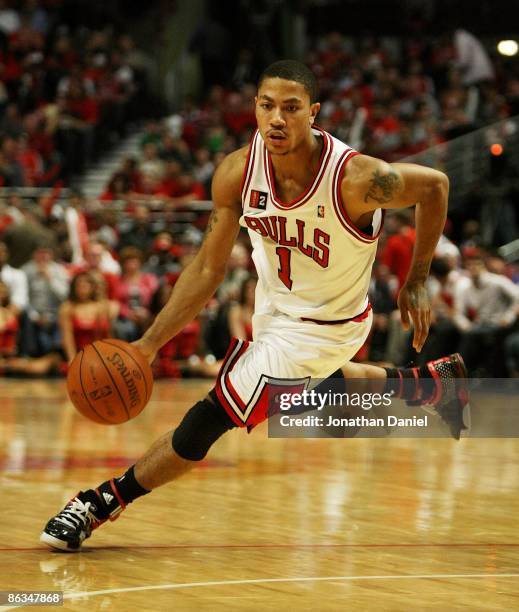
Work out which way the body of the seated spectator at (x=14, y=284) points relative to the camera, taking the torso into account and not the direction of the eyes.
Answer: toward the camera

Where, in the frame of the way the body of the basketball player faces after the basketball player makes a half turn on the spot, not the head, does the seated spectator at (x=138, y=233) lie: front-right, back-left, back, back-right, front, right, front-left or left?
front-left

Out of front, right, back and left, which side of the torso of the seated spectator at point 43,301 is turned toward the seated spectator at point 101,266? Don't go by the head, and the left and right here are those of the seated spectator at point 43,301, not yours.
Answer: left

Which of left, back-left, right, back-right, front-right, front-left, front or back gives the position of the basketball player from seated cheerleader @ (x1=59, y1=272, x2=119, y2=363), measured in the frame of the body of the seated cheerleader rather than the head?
front

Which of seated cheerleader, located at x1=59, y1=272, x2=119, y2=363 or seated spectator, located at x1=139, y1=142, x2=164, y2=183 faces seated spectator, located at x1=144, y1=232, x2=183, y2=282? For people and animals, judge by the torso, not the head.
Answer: seated spectator, located at x1=139, y1=142, x2=164, y2=183

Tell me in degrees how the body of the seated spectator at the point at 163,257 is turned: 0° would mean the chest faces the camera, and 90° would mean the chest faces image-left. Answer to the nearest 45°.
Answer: approximately 0°

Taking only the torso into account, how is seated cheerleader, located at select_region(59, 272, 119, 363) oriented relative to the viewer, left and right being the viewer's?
facing the viewer

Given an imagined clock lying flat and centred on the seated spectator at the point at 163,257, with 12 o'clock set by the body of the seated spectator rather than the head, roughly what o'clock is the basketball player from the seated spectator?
The basketball player is roughly at 12 o'clock from the seated spectator.
